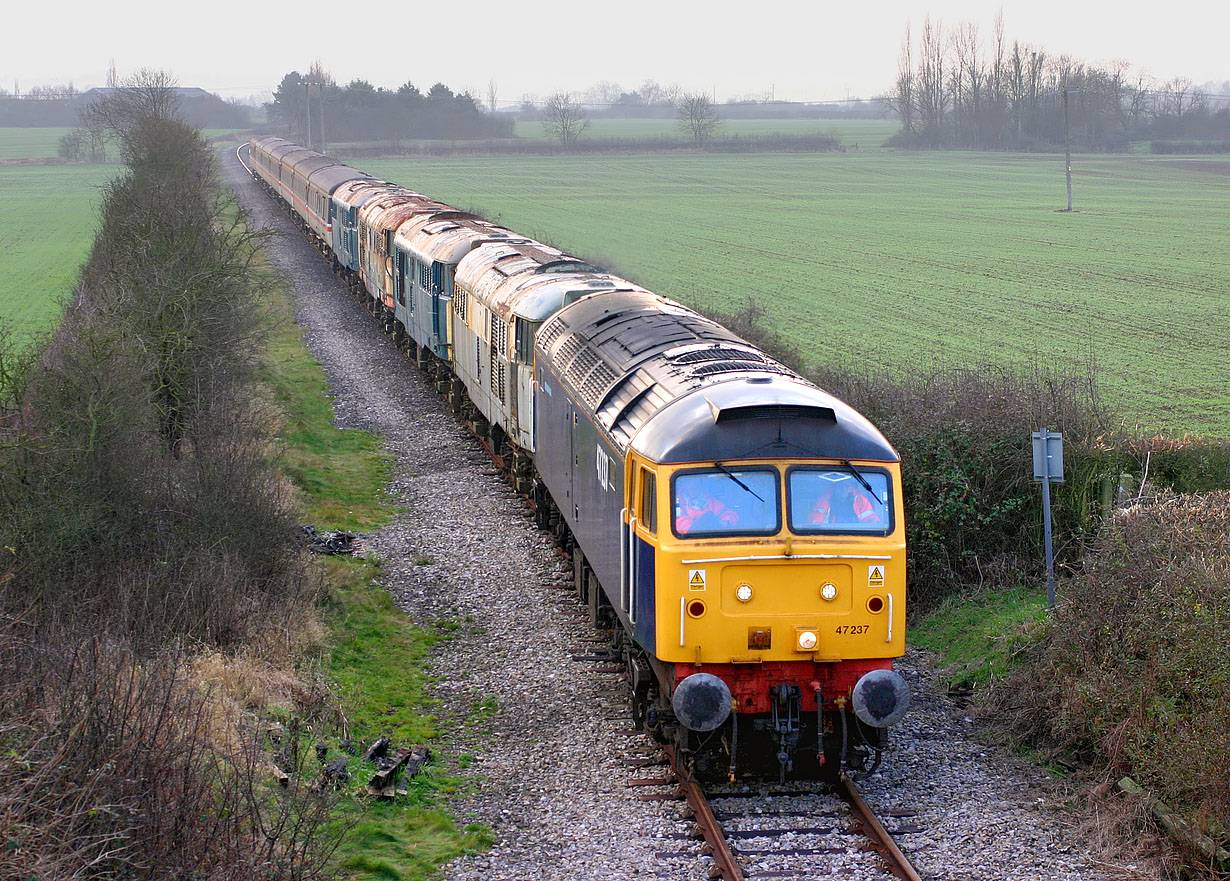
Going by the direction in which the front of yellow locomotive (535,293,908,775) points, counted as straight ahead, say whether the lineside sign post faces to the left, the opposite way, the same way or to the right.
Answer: the opposite way

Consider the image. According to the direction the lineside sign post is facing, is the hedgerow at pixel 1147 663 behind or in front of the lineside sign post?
behind

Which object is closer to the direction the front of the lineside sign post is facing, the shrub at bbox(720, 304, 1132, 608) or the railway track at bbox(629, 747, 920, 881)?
the shrub

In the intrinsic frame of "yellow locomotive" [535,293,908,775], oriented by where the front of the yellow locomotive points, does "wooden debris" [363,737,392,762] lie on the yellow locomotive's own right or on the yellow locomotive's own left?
on the yellow locomotive's own right

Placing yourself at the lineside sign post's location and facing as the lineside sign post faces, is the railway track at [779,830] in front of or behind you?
behind

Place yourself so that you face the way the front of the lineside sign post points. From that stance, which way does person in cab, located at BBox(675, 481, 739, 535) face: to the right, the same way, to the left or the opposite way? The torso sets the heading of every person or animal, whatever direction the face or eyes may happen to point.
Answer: the opposite way

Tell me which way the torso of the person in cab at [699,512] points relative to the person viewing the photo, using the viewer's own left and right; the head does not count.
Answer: facing the viewer
